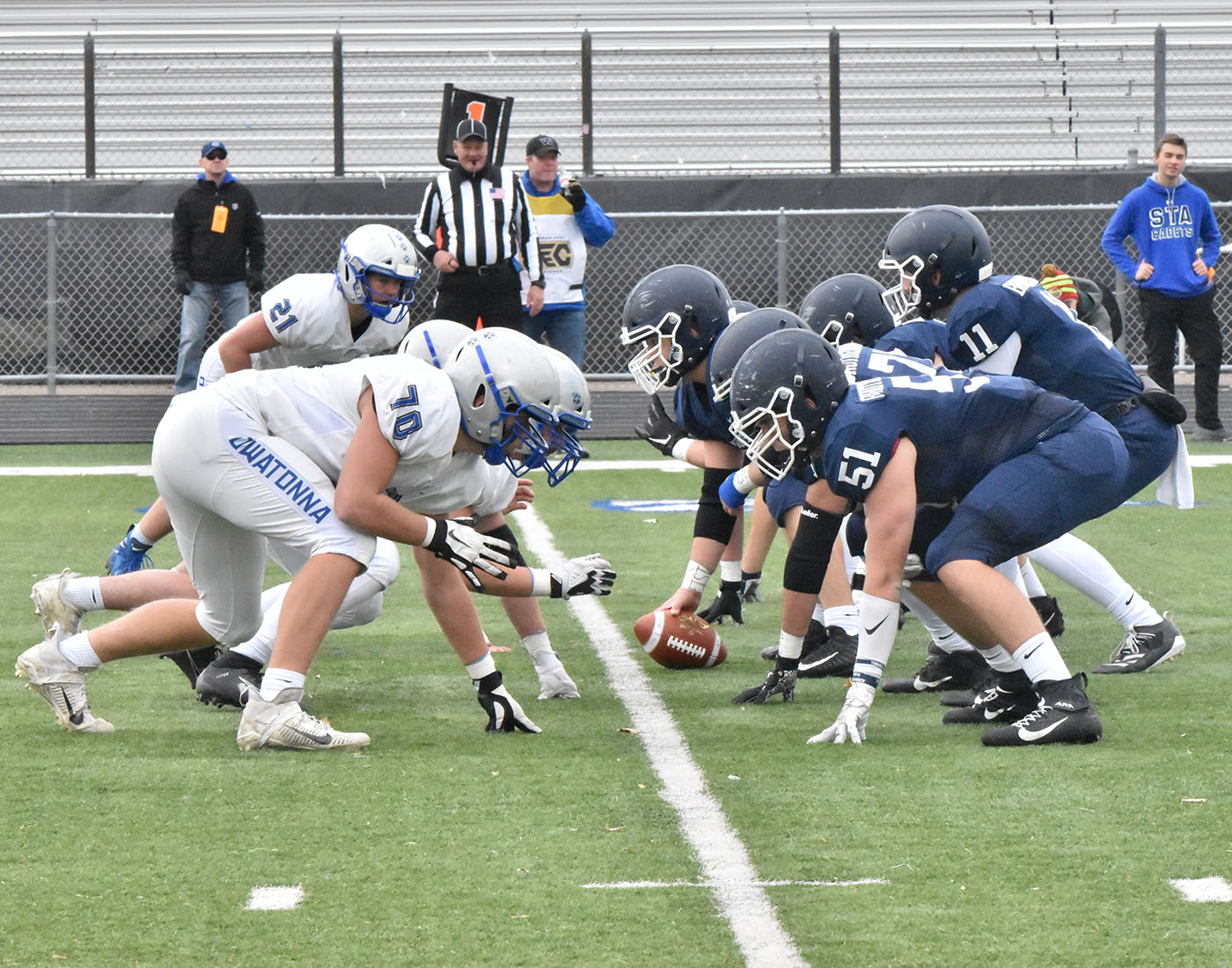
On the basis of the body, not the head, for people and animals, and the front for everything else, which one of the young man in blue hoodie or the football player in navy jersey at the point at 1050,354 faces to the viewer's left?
the football player in navy jersey

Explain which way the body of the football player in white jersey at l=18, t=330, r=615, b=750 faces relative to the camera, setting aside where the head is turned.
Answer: to the viewer's right

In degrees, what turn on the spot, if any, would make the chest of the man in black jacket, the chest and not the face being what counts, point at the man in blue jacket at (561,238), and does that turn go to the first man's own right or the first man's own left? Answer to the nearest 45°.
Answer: approximately 45° to the first man's own left

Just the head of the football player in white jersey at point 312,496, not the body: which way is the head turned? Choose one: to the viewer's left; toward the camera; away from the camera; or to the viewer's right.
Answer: to the viewer's right

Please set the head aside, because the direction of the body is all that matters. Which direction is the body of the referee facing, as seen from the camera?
toward the camera

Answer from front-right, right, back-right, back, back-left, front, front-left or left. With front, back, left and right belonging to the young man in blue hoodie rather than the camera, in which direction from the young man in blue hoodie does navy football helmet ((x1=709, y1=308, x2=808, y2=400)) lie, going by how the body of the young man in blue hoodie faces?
front

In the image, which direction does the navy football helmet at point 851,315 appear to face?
to the viewer's left

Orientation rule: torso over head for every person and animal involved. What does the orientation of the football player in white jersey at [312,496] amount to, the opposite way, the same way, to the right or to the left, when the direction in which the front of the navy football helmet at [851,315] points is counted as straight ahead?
the opposite way

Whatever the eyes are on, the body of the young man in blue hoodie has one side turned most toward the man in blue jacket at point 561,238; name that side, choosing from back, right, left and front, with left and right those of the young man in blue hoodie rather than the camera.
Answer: right

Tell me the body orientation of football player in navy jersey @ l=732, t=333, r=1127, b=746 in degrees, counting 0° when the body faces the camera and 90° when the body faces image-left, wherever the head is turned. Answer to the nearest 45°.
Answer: approximately 90°

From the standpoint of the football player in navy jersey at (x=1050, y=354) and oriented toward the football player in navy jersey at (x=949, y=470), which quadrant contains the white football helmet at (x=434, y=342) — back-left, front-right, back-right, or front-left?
front-right

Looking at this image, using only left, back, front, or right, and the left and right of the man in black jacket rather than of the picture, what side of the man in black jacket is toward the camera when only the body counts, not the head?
front

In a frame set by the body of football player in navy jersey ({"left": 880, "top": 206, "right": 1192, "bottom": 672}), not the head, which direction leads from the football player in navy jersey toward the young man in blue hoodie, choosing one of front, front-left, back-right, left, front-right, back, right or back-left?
right

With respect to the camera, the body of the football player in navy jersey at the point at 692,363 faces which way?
to the viewer's left

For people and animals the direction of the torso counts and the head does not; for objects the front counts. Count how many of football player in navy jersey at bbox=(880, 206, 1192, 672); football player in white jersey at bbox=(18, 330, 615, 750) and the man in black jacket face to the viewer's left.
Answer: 1

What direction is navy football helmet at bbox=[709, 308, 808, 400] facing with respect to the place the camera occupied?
facing to the left of the viewer
